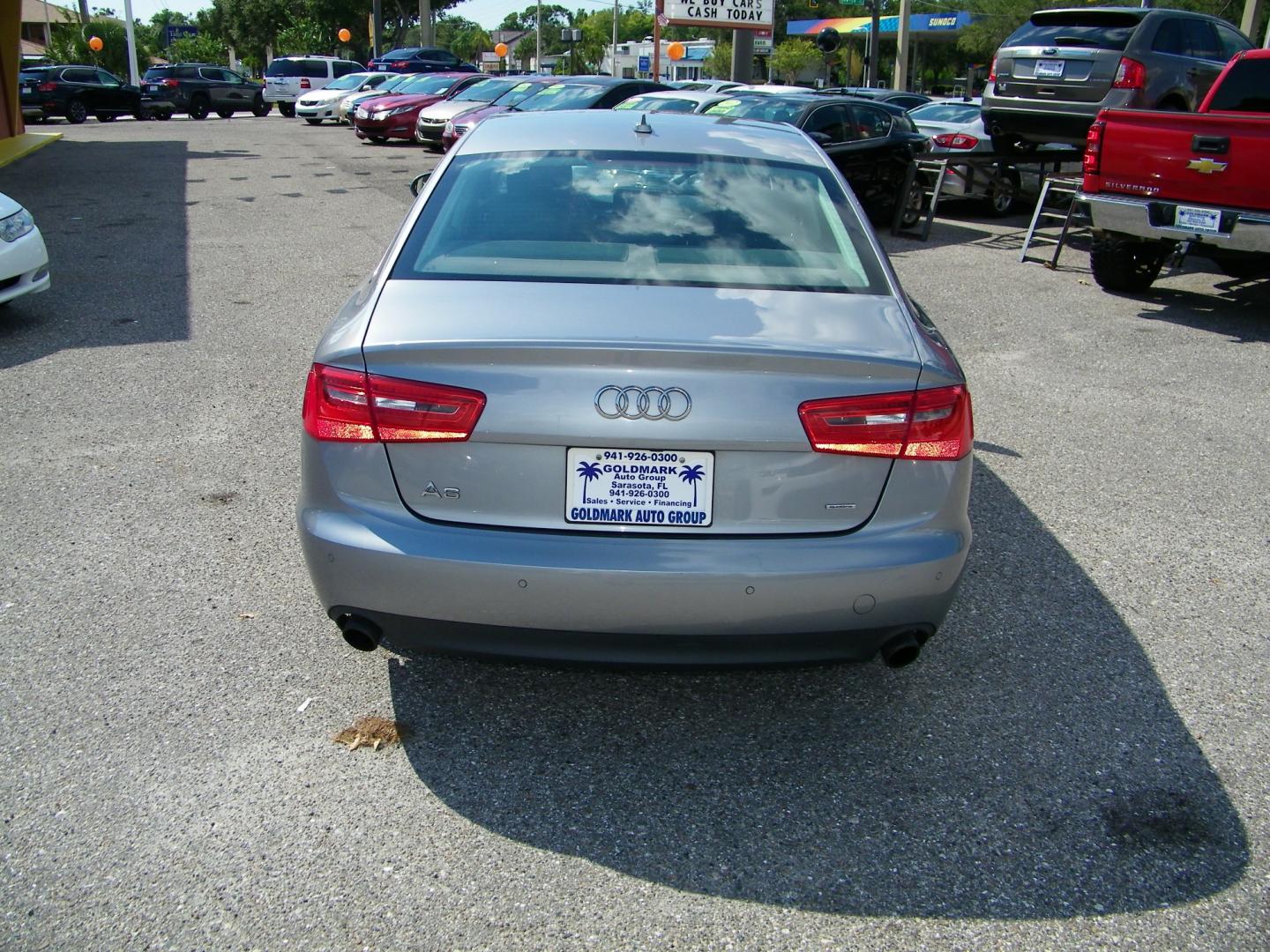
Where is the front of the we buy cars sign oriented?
toward the camera

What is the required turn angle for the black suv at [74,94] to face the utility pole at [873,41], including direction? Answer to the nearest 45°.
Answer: approximately 45° to its right

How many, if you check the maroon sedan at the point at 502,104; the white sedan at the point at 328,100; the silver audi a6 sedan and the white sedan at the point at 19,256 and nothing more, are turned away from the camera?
1

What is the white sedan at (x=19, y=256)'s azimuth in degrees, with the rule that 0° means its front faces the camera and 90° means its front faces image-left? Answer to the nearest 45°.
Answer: approximately 315°

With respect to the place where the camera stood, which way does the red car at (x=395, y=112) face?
facing the viewer and to the left of the viewer

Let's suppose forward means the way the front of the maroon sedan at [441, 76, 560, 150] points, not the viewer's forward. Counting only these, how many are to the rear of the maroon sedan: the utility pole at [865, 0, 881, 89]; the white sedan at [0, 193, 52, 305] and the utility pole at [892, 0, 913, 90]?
2

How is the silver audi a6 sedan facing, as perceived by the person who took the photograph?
facing away from the viewer

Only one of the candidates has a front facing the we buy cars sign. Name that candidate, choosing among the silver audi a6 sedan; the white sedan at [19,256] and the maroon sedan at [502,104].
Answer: the silver audi a6 sedan

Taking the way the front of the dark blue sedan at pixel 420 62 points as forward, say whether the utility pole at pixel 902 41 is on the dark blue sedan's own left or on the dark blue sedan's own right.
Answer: on the dark blue sedan's own right

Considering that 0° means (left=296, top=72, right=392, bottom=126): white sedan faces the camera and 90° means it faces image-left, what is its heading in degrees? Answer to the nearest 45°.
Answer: approximately 45°

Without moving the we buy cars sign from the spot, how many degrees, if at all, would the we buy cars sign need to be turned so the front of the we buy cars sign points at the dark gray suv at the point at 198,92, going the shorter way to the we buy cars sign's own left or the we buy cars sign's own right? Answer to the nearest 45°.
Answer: approximately 90° to the we buy cars sign's own right

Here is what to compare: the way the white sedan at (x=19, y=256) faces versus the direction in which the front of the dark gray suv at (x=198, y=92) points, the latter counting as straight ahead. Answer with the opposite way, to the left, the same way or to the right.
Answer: to the right

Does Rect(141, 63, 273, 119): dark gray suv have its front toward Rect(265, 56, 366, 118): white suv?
yes
